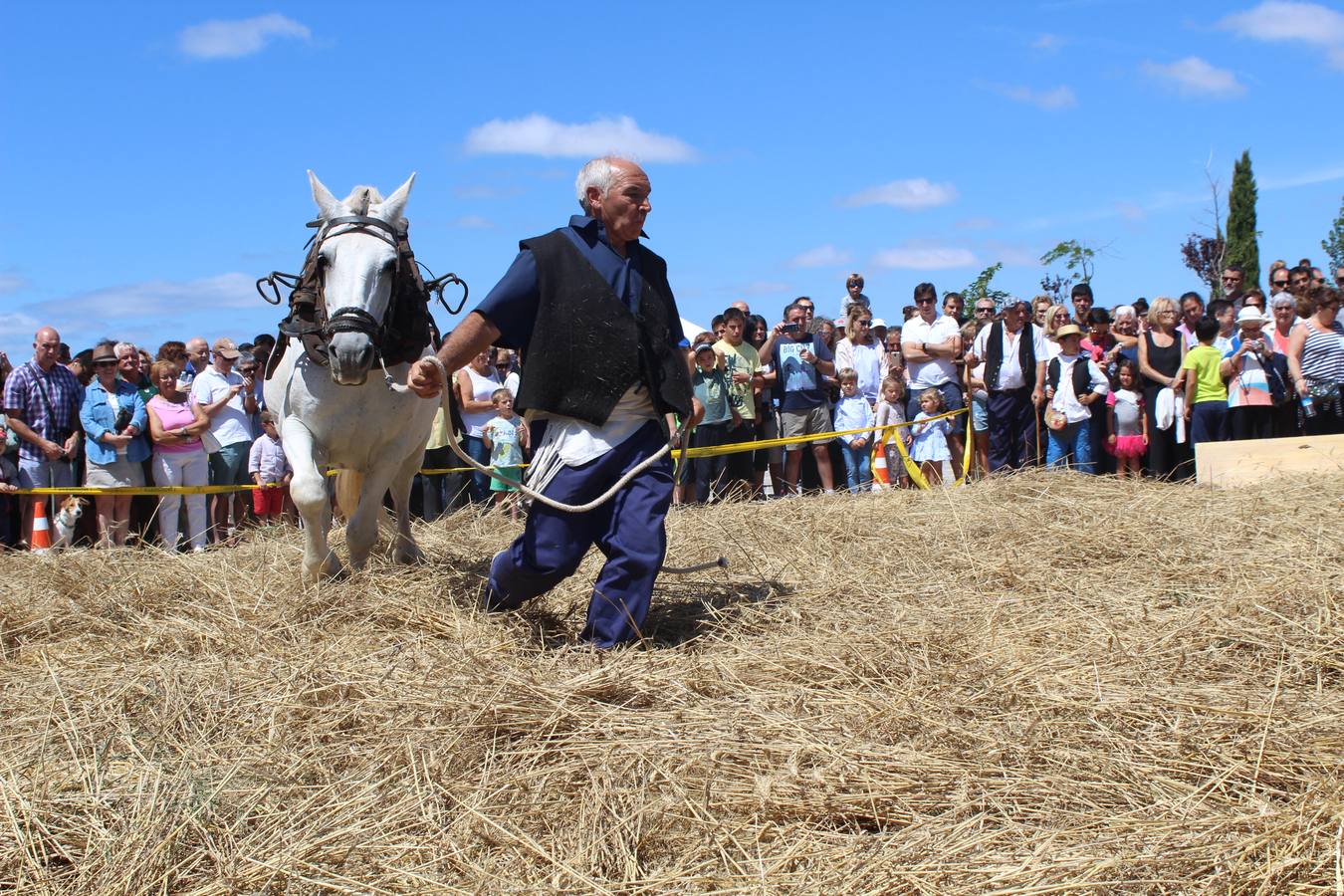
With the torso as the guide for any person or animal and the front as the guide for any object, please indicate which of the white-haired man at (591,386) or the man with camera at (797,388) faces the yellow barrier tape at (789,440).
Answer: the man with camera

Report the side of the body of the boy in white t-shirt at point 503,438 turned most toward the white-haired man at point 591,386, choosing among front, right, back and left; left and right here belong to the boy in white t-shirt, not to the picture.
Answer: front

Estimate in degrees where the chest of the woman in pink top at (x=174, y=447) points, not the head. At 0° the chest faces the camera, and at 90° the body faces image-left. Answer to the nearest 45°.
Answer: approximately 0°

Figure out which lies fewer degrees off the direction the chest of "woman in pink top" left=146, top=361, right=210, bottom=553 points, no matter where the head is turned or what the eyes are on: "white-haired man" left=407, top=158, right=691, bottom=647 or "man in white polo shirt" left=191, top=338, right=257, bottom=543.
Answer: the white-haired man

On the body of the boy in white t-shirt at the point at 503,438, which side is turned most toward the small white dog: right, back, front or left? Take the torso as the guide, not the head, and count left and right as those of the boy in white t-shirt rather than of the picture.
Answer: right

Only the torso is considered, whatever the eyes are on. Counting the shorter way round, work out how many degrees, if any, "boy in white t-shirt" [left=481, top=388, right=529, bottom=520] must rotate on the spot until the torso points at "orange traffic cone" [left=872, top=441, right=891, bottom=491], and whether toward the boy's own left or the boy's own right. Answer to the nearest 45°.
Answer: approximately 90° to the boy's own left

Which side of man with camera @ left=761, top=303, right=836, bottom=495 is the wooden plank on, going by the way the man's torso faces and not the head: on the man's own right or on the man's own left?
on the man's own left

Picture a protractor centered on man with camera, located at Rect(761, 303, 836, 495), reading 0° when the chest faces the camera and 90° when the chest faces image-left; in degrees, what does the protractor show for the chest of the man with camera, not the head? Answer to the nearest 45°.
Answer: approximately 0°
